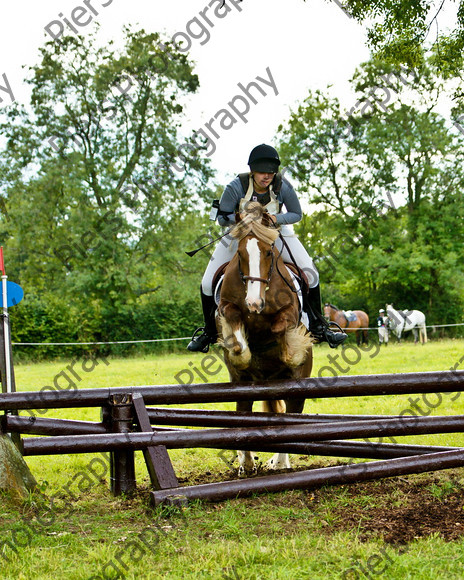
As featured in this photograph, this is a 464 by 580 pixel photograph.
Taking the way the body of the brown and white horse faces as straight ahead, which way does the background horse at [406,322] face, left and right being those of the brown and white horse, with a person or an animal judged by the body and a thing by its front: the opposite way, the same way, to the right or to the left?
to the right

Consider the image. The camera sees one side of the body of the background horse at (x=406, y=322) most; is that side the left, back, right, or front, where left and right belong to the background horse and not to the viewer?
left

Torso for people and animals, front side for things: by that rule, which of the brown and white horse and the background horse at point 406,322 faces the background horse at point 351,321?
the background horse at point 406,322

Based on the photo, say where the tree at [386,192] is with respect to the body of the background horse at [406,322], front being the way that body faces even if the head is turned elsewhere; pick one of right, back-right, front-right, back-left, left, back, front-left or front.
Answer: right

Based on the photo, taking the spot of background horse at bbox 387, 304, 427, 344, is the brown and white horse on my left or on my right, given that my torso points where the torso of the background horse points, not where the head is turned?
on my left

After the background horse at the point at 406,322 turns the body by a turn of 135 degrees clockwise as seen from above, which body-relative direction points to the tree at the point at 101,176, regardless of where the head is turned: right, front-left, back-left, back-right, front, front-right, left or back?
back-left

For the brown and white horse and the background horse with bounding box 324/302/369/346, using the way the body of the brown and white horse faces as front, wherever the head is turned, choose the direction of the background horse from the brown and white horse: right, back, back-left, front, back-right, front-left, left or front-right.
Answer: back

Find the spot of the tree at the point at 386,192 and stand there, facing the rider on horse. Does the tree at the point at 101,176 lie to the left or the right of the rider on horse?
right
